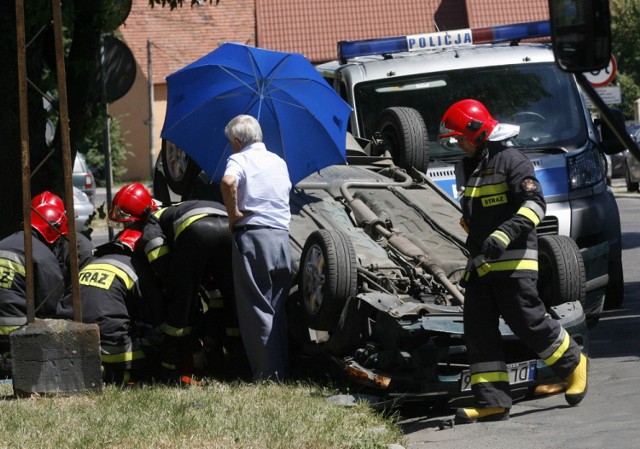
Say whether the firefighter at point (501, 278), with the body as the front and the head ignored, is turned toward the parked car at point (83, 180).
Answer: no

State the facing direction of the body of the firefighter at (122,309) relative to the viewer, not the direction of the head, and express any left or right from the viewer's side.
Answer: facing away from the viewer and to the right of the viewer

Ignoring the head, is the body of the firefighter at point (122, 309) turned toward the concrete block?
no

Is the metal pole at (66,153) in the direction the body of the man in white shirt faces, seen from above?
no

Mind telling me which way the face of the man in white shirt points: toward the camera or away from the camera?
away from the camera

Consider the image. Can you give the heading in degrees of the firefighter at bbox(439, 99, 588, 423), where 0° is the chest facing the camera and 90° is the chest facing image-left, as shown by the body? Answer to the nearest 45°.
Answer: approximately 90°

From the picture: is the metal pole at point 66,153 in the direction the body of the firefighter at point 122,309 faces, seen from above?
no
